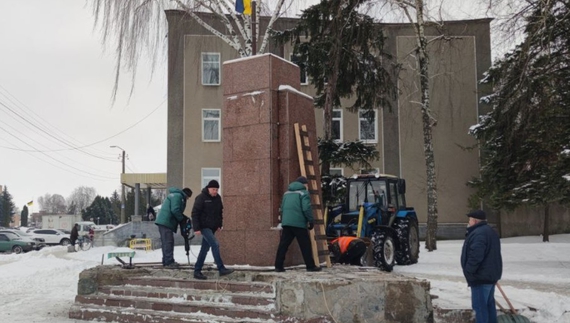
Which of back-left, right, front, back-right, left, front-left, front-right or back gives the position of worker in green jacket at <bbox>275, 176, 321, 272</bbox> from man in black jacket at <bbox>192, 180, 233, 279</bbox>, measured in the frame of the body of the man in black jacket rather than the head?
front-left

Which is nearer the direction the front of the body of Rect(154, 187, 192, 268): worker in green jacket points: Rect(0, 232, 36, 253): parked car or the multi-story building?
the multi-story building

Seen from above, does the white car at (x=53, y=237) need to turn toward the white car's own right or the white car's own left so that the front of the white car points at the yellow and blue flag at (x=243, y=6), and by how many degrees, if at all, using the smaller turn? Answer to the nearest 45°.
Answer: approximately 90° to the white car's own right

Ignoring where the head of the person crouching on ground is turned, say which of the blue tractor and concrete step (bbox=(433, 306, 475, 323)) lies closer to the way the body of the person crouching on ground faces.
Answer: the blue tractor

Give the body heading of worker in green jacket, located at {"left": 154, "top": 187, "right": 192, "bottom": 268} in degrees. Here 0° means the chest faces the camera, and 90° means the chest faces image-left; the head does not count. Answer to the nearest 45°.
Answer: approximately 270°

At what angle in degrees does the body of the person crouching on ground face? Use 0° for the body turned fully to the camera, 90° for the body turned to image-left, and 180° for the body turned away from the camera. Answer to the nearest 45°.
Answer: approximately 180°

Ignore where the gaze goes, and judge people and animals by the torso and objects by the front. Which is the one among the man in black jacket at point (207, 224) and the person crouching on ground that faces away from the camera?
the person crouching on ground

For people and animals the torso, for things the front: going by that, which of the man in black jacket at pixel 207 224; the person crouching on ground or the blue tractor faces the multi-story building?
the person crouching on ground

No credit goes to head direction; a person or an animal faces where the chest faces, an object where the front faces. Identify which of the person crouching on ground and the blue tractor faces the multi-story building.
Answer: the person crouching on ground

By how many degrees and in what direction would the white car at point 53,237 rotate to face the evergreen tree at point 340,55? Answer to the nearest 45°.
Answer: approximately 90° to its right

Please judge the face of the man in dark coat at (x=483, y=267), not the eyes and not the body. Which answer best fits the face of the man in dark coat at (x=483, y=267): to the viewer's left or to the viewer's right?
to the viewer's left
